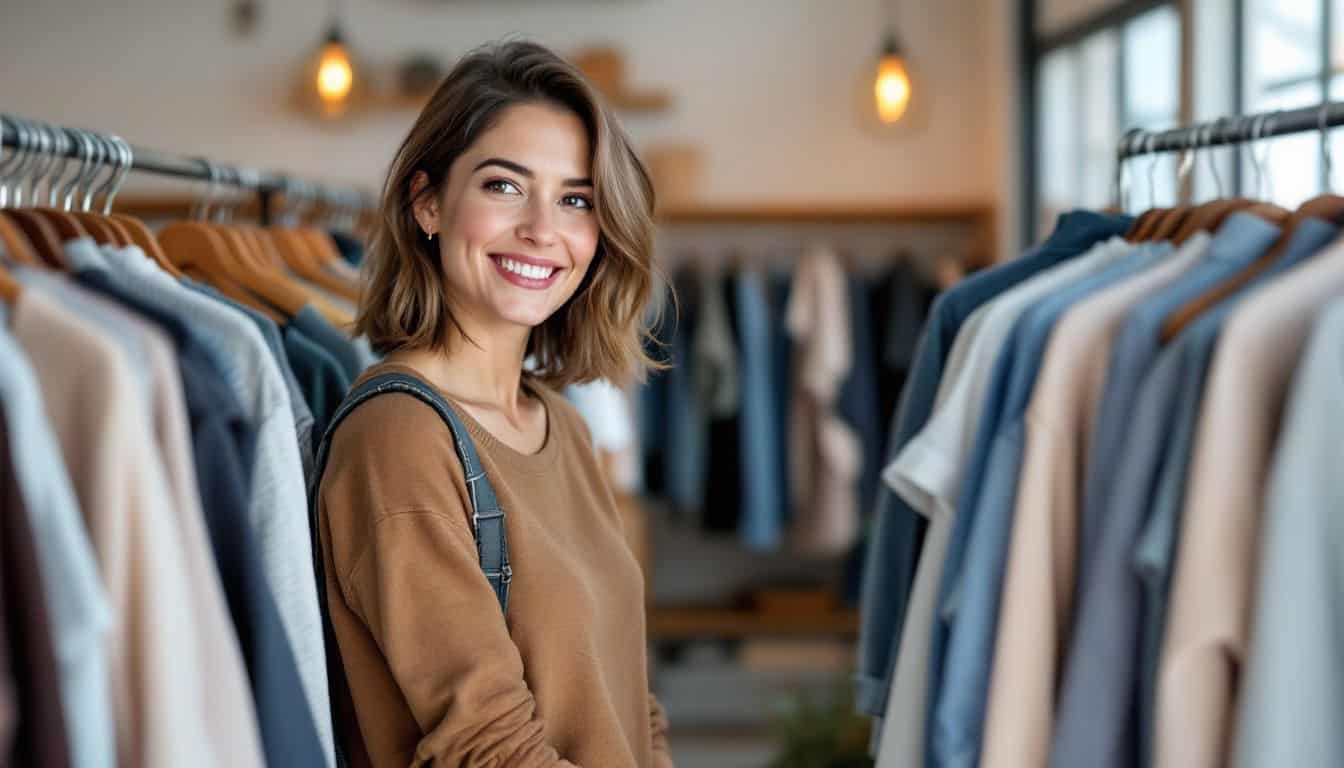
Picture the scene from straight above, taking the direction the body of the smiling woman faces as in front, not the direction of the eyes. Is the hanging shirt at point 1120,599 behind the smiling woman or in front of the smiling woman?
in front

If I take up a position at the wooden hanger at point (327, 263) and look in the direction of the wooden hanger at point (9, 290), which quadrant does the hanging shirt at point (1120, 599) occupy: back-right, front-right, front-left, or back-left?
front-left

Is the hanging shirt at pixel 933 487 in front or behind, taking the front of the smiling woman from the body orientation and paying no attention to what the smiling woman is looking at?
in front

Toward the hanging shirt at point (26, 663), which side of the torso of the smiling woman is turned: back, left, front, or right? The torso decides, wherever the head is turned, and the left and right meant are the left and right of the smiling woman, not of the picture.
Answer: right

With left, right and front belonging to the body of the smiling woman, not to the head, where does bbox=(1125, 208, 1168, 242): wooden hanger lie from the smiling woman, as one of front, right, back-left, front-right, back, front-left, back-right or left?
front-left

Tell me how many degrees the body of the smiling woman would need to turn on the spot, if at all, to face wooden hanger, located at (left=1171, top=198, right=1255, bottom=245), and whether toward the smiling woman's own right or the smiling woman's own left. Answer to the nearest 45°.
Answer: approximately 45° to the smiling woman's own left

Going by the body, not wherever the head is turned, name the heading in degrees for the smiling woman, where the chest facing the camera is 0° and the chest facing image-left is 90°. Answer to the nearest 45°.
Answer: approximately 315°

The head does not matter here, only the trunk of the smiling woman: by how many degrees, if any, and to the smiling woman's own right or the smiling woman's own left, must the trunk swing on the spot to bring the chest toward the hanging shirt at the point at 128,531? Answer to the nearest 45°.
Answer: approximately 90° to the smiling woman's own right

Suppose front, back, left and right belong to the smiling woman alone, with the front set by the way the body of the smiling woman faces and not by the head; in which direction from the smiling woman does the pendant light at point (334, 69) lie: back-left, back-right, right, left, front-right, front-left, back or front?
back-left

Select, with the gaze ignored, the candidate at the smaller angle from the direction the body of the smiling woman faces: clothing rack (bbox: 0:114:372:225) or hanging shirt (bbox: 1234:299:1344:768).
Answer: the hanging shirt
